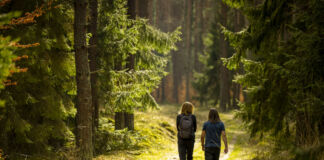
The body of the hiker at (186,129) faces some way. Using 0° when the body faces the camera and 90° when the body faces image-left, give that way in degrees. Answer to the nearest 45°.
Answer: approximately 180°

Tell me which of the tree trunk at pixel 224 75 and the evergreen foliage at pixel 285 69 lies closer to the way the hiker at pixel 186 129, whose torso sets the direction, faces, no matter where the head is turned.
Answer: the tree trunk

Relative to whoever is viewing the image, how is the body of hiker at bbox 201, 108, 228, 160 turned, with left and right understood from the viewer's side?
facing away from the viewer

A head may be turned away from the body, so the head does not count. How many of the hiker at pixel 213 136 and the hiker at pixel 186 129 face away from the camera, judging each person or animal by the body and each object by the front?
2

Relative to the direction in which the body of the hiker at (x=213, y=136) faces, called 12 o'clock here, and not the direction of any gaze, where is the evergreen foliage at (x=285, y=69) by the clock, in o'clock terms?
The evergreen foliage is roughly at 2 o'clock from the hiker.

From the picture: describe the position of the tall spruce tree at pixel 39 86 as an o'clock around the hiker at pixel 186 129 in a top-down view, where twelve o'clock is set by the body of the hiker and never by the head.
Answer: The tall spruce tree is roughly at 9 o'clock from the hiker.

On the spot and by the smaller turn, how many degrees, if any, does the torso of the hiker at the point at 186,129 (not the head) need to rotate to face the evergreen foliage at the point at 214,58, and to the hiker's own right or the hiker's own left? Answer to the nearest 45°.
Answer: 0° — they already face it

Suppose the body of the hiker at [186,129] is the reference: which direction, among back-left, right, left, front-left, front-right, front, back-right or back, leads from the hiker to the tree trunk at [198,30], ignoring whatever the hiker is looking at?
front

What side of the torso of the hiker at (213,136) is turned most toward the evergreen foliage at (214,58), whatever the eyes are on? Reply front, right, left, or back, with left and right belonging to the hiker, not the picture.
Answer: front

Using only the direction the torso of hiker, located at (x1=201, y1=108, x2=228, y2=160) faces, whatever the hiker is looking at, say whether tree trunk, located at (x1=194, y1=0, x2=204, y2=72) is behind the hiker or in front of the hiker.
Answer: in front

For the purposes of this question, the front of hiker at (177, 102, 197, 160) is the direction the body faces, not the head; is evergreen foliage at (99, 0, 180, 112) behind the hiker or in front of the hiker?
in front
